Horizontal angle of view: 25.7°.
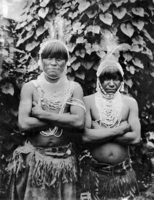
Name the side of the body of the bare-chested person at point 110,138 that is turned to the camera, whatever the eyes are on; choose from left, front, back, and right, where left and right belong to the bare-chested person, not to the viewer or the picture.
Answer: front

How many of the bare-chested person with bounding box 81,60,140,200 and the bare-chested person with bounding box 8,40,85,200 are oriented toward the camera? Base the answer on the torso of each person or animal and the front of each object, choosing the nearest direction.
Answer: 2

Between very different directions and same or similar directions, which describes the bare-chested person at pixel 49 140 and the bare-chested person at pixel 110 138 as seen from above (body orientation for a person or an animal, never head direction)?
same or similar directions

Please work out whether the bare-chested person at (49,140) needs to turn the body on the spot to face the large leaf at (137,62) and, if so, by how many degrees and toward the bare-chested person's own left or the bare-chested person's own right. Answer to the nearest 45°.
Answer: approximately 90° to the bare-chested person's own left

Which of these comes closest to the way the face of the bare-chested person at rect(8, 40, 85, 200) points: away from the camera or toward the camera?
toward the camera

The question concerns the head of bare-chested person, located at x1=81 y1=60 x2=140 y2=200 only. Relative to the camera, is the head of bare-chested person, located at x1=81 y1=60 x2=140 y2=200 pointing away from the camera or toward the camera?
toward the camera

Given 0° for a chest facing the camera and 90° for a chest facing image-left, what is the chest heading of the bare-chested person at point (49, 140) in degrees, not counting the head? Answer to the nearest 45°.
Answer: approximately 0°
